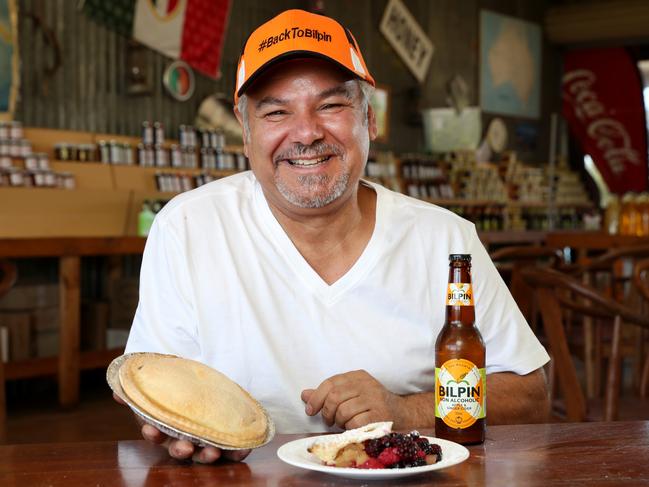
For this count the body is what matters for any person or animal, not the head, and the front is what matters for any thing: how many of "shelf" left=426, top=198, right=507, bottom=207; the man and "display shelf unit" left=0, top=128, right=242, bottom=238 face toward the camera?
3

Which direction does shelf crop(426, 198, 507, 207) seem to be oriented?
toward the camera

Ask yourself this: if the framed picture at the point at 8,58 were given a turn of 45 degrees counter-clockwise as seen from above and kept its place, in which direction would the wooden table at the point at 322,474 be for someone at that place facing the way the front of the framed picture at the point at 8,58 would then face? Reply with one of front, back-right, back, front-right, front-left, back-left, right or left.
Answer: front-right

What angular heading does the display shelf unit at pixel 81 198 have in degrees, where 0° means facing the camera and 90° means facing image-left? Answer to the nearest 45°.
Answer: approximately 0°

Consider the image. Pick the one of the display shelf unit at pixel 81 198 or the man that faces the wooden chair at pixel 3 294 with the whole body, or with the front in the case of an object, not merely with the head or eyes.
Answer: the display shelf unit

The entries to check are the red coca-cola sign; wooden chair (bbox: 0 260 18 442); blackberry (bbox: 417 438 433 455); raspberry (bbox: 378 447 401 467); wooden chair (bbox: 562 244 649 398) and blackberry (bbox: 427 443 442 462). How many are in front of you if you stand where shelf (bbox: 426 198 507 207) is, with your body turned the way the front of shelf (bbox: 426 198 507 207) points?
5

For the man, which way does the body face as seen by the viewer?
toward the camera

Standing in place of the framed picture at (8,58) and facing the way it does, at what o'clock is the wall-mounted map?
The wall-mounted map is roughly at 8 o'clock from the framed picture.

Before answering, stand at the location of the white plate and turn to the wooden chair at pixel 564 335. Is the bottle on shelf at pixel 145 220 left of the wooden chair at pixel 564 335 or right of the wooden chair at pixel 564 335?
left

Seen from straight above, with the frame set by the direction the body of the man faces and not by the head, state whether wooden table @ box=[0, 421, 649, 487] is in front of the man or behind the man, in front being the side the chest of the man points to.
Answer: in front

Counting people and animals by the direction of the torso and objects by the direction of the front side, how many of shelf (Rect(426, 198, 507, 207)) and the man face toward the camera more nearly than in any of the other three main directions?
2

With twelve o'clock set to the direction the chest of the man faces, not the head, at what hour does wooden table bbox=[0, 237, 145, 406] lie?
The wooden table is roughly at 5 o'clock from the man.

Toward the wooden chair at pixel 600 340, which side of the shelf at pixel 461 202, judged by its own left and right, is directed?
front
